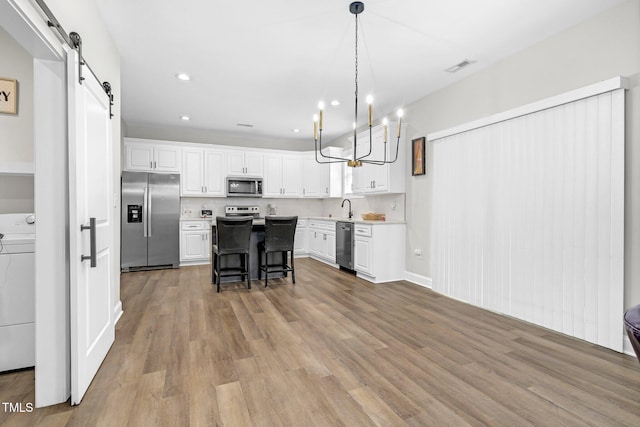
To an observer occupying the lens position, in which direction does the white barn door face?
facing to the right of the viewer

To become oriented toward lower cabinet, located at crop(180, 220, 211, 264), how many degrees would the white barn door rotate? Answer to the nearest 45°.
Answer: approximately 45° to its left

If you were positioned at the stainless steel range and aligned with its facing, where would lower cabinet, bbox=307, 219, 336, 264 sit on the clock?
The lower cabinet is roughly at 10 o'clock from the stainless steel range.

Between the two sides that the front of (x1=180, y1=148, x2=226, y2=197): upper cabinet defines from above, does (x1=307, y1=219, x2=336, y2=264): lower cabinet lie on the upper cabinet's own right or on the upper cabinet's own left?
on the upper cabinet's own left

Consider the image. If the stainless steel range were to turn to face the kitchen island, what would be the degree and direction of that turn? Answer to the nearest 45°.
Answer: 0° — it already faces it

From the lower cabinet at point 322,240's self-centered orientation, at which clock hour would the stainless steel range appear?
The stainless steel range is roughly at 2 o'clock from the lower cabinet.

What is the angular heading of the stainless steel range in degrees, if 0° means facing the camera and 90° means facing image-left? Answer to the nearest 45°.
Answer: approximately 0°

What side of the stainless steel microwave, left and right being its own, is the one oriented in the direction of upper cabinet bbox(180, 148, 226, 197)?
right
